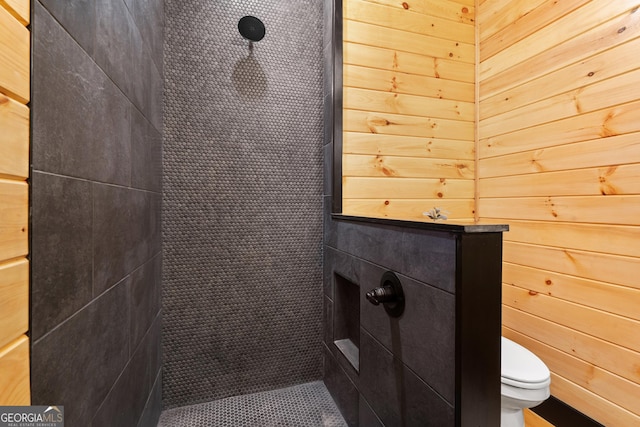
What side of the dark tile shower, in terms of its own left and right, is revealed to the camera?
front

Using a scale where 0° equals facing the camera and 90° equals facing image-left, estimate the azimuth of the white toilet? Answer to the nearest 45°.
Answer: approximately 315°

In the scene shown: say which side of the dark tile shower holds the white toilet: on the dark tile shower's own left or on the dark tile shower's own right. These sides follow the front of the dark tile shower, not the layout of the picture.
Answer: on the dark tile shower's own left

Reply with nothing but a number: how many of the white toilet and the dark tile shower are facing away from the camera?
0

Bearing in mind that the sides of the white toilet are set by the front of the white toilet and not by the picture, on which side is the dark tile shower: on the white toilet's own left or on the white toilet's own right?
on the white toilet's own right
